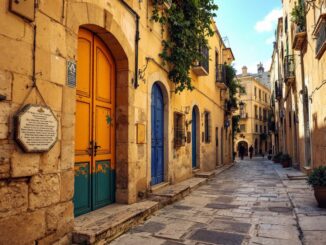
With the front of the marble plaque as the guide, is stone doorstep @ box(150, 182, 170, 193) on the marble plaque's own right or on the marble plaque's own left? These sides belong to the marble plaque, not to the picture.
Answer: on the marble plaque's own left

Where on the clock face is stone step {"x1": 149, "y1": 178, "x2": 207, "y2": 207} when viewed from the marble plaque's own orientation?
The stone step is roughly at 9 o'clock from the marble plaque.

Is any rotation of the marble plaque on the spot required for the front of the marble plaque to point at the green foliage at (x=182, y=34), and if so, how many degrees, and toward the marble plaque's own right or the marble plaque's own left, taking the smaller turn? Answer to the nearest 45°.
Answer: approximately 90° to the marble plaque's own left

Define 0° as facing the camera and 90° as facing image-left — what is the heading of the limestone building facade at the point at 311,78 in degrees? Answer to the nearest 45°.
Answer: approximately 90°

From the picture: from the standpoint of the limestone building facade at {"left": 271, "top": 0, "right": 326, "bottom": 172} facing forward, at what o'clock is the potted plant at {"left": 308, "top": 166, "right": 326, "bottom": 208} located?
The potted plant is roughly at 9 o'clock from the limestone building facade.

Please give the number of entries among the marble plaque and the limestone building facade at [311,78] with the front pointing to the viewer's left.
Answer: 1

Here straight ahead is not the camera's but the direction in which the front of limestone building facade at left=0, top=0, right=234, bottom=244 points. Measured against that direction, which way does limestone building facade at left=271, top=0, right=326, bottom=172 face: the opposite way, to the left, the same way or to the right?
the opposite way

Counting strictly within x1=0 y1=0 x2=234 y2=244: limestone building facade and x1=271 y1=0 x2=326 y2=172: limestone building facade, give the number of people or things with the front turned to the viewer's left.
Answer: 1

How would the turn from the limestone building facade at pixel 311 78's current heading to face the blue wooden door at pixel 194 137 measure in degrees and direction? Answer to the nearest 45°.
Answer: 0° — it already faces it

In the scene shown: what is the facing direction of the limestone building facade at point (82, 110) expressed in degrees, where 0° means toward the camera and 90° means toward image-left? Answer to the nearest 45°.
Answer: approximately 315°

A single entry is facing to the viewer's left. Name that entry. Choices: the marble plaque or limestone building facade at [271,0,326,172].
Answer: the limestone building facade
